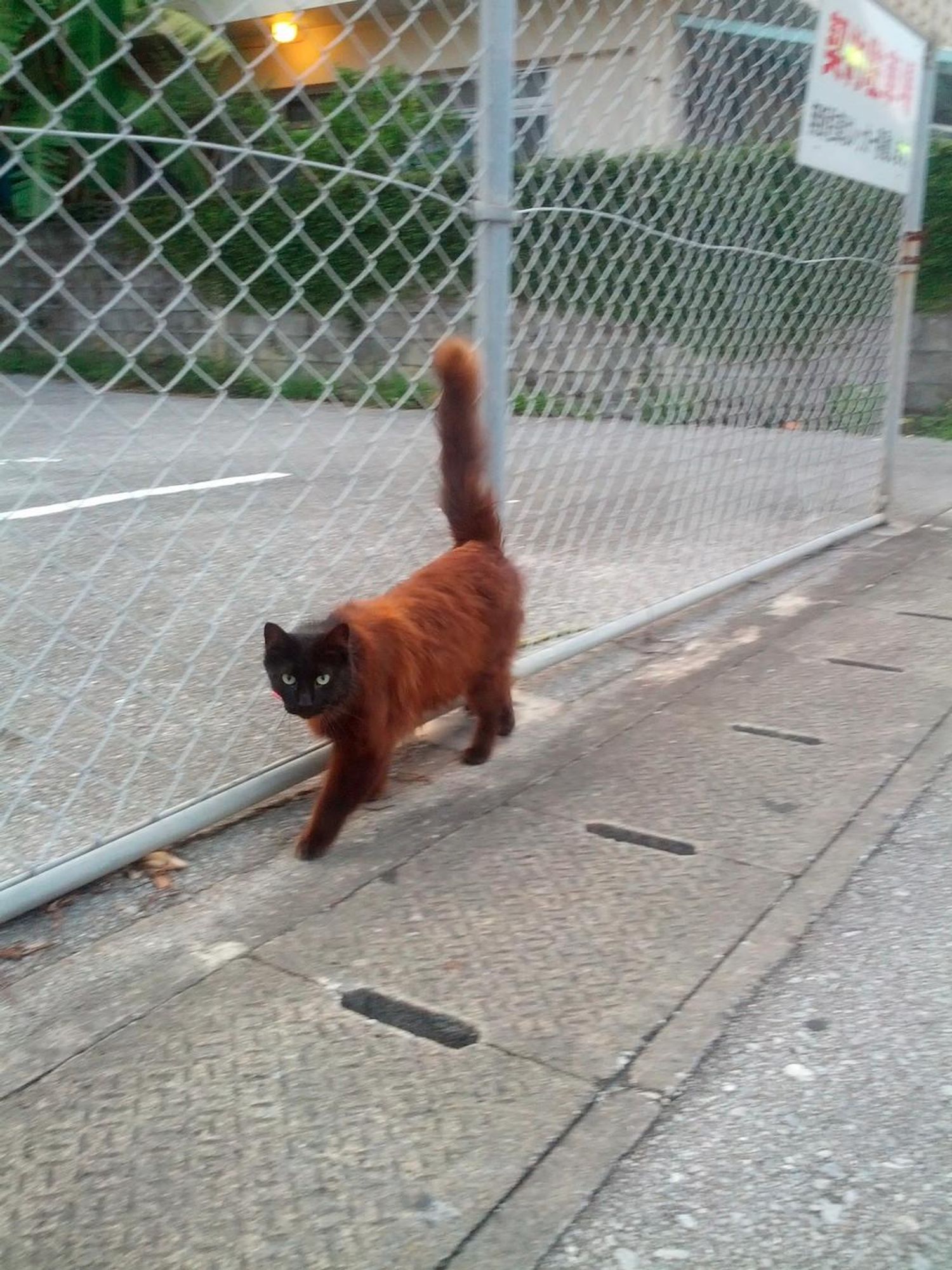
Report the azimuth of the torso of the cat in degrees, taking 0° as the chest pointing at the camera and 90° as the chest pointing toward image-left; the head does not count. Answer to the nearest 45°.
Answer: approximately 45°

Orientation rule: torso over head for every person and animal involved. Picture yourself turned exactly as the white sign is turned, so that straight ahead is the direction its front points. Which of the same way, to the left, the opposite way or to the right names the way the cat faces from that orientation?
to the right

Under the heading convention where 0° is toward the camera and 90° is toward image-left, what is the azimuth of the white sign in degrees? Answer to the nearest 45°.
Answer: approximately 315°

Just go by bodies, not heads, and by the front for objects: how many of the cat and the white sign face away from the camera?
0

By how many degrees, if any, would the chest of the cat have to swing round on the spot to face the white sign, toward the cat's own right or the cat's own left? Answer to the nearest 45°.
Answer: approximately 180°

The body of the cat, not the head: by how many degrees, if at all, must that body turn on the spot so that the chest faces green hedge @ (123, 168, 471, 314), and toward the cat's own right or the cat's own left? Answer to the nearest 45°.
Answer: approximately 90° to the cat's own right
